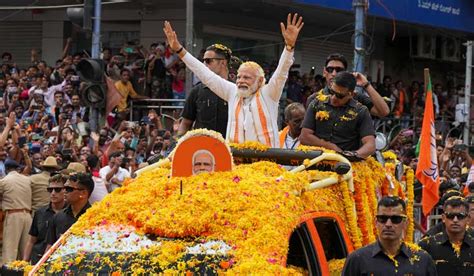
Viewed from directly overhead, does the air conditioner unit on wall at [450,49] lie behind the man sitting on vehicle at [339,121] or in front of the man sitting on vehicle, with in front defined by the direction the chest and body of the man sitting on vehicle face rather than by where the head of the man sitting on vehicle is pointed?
behind

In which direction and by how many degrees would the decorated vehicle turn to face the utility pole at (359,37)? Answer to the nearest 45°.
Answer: approximately 135° to its right

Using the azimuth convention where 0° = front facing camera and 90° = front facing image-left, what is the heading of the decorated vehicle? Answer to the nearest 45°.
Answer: approximately 45°

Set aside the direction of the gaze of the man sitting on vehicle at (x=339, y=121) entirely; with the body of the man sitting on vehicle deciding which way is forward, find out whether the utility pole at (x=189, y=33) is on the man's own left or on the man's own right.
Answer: on the man's own right

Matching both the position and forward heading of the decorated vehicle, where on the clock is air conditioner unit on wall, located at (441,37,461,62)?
The air conditioner unit on wall is roughly at 5 o'clock from the decorated vehicle.

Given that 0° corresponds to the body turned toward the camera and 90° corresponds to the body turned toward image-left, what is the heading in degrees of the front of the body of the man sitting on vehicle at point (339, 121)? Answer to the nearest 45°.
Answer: approximately 45°

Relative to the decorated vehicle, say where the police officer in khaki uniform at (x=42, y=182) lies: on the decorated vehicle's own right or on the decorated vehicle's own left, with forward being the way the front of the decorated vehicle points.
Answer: on the decorated vehicle's own right

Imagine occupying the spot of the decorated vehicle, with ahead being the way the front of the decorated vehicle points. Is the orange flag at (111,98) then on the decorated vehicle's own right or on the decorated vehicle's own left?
on the decorated vehicle's own right
